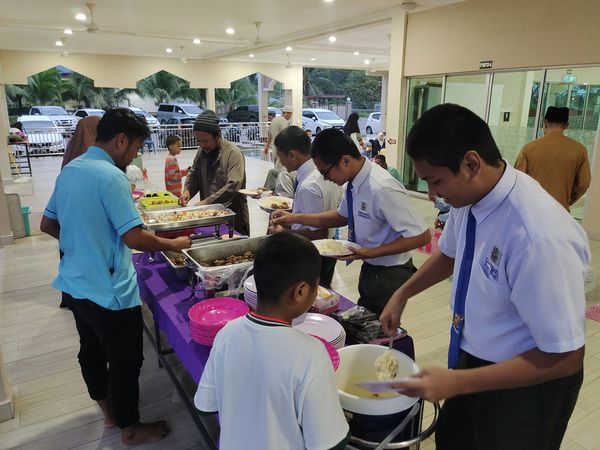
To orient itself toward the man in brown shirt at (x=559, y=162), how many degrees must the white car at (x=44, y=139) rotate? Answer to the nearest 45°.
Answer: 0° — it already faces them

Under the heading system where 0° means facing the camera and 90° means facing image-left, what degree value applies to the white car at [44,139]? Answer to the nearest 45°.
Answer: approximately 0°

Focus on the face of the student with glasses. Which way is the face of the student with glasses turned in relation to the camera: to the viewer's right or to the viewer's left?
to the viewer's left

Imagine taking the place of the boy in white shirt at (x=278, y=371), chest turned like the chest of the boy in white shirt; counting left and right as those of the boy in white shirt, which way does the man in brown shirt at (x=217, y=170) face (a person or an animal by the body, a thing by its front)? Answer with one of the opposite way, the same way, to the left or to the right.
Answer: the opposite way

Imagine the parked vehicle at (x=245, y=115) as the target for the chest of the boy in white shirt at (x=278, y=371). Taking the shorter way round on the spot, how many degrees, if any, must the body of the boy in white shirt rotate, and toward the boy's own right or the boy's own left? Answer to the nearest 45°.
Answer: approximately 45° to the boy's own left

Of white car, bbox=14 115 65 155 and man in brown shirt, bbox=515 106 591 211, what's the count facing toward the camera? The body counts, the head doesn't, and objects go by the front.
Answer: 1

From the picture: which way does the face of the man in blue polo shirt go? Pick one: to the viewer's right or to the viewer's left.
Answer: to the viewer's right

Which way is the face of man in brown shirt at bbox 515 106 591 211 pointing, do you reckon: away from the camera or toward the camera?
away from the camera

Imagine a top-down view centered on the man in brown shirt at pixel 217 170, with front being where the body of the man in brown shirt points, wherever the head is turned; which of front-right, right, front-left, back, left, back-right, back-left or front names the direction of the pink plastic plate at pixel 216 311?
front-left
